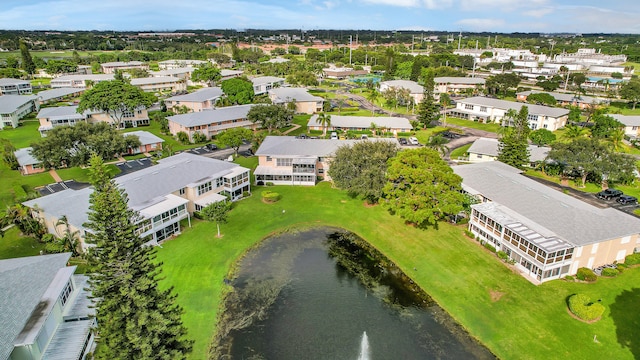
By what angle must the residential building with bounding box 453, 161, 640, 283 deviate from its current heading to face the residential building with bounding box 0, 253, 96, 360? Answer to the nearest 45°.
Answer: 0° — it already faces it

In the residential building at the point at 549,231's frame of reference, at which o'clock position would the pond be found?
The pond is roughly at 12 o'clock from the residential building.

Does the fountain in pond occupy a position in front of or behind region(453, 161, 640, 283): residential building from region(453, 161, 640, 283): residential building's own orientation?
in front

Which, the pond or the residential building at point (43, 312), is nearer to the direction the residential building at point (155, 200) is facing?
the pond

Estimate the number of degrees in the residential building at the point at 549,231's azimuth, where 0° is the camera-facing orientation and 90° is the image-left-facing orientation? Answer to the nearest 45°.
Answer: approximately 45°

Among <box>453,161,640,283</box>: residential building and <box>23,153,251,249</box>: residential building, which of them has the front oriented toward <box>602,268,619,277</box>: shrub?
<box>23,153,251,249</box>: residential building

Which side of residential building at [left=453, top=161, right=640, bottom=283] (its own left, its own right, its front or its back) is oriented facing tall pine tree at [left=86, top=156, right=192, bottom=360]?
front

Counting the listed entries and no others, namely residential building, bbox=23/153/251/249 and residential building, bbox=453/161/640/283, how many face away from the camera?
0

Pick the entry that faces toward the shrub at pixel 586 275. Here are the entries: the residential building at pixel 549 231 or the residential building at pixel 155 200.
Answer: the residential building at pixel 155 200

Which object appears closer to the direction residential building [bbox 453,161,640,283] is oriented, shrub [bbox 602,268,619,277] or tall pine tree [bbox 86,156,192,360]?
the tall pine tree

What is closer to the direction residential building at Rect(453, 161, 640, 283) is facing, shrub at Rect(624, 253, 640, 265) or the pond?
the pond

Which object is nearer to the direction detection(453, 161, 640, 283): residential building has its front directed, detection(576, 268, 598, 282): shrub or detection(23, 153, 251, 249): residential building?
the residential building

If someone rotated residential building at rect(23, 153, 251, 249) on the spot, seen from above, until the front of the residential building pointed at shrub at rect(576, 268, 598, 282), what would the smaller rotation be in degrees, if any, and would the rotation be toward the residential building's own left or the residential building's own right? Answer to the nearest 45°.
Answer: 0° — it already faces it

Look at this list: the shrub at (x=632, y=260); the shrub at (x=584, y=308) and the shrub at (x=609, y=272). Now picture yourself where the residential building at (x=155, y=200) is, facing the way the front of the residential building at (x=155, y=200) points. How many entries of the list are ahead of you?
3
